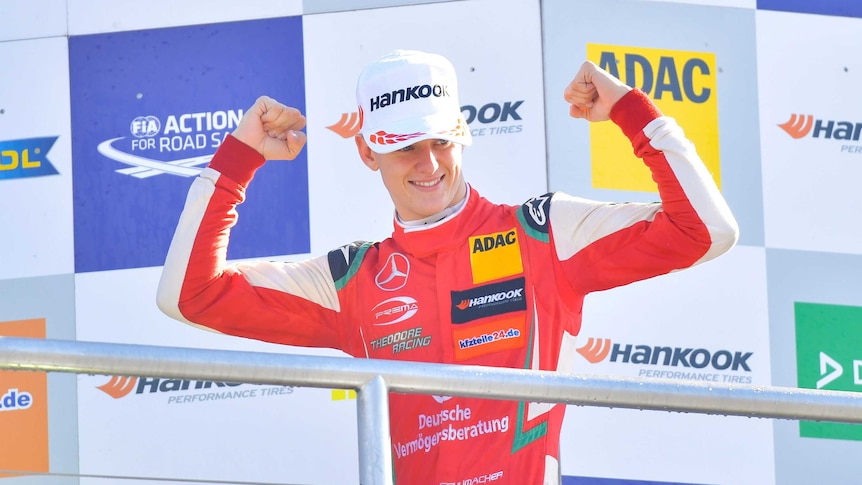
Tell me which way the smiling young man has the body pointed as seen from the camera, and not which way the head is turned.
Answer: toward the camera

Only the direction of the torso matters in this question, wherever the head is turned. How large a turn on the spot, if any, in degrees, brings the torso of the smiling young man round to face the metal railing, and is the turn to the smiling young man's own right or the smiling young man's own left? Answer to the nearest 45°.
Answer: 0° — they already face it
